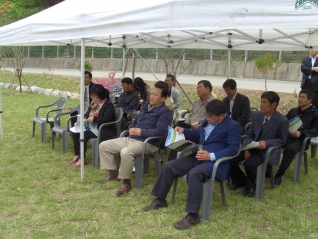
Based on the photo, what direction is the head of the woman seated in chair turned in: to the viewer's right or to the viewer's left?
to the viewer's left

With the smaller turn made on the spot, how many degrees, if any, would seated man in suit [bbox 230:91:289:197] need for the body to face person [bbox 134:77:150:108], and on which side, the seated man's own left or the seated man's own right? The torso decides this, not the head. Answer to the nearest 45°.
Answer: approximately 90° to the seated man's own right

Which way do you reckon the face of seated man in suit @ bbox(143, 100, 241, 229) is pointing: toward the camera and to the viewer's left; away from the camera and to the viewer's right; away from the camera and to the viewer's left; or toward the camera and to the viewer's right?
toward the camera and to the viewer's left

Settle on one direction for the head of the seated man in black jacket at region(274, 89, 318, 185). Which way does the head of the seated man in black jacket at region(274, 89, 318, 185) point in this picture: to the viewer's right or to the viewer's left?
to the viewer's left

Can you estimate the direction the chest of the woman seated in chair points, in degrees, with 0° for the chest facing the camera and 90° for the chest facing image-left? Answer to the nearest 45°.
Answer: approximately 45°

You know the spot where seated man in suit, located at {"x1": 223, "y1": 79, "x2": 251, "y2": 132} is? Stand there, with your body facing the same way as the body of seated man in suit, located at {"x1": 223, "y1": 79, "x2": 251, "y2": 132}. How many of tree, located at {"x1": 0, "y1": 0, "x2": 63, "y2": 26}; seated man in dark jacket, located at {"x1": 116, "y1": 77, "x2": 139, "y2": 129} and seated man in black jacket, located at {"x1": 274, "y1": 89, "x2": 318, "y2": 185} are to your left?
1

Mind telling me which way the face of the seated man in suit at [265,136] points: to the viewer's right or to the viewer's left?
to the viewer's left

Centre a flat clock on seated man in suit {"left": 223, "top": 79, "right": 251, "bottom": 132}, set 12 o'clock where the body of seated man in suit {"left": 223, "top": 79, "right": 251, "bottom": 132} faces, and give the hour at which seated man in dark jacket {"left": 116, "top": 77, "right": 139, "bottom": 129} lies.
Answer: seated man in dark jacket {"left": 116, "top": 77, "right": 139, "bottom": 129} is roughly at 2 o'clock from seated man in suit {"left": 223, "top": 79, "right": 251, "bottom": 132}.

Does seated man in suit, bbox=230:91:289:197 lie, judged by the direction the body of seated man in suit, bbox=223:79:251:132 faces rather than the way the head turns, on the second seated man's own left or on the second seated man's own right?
on the second seated man's own left

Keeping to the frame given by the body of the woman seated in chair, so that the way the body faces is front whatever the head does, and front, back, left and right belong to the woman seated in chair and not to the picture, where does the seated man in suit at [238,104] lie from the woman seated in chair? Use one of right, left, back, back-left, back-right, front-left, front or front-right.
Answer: back-left

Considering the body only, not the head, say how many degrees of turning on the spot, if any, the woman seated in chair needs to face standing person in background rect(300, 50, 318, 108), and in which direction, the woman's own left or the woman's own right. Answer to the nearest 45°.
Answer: approximately 135° to the woman's own left

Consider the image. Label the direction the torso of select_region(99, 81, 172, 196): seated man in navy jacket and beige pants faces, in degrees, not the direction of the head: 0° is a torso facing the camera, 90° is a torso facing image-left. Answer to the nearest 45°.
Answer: approximately 45°

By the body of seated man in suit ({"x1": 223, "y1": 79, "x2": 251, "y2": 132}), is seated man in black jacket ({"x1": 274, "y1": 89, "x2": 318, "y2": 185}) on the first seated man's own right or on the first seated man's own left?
on the first seated man's own left

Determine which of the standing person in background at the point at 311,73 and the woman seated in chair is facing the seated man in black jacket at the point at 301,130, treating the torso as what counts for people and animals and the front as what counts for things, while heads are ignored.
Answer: the standing person in background

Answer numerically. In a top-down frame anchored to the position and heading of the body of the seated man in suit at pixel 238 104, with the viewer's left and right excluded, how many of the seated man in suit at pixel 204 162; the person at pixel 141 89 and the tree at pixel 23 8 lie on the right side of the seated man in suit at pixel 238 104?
2
